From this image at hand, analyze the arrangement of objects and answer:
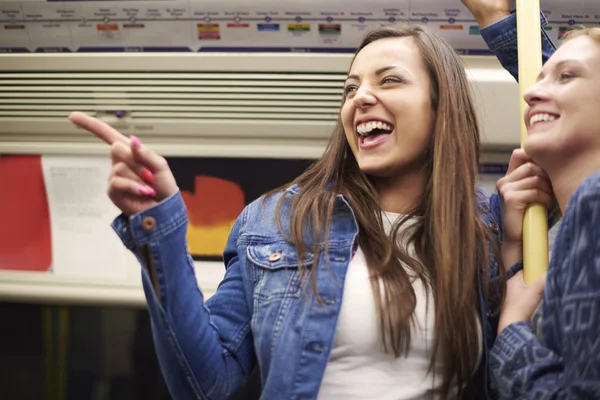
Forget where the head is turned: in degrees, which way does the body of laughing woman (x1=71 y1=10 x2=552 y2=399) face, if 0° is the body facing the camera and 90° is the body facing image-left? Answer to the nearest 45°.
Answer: approximately 0°
